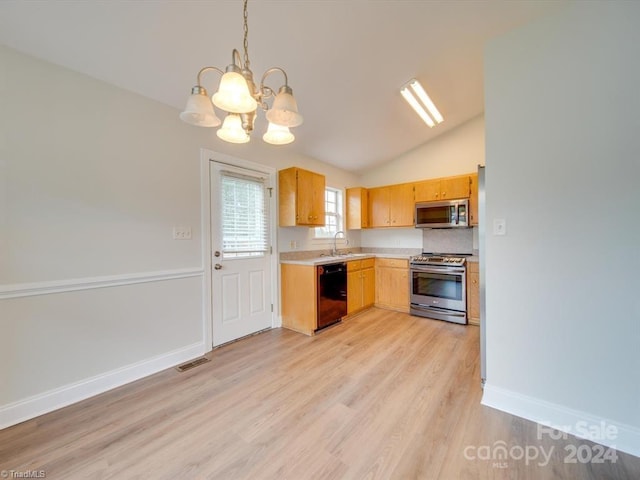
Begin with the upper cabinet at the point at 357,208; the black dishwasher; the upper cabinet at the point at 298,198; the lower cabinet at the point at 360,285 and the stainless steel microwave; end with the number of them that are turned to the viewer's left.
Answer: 0

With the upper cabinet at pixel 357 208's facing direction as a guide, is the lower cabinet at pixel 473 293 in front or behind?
in front

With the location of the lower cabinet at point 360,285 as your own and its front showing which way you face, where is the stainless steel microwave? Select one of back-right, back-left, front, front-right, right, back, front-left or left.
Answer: front-left

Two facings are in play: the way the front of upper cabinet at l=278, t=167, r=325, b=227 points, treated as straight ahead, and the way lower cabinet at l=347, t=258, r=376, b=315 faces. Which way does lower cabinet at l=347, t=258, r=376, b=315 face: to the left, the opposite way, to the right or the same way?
the same way

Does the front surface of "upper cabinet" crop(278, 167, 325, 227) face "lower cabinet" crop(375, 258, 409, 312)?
no

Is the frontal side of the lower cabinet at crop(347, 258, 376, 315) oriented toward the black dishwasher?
no

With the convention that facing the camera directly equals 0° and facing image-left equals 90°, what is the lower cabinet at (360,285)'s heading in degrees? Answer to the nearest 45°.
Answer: approximately 315°

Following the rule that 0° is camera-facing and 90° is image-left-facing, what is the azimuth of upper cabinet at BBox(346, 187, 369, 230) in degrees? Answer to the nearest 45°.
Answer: approximately 315°

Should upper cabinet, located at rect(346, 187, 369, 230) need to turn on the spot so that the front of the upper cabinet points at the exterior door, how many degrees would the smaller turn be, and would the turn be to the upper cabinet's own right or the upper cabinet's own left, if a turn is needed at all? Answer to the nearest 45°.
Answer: approximately 90° to the upper cabinet's own right

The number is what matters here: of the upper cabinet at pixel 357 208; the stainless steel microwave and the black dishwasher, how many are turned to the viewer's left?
0

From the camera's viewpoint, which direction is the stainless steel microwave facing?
toward the camera

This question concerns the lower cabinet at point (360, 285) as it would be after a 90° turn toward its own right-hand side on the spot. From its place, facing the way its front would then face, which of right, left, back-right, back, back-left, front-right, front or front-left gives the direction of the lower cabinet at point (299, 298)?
front

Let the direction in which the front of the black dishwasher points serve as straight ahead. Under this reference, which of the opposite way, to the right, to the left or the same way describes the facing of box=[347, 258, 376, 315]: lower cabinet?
the same way

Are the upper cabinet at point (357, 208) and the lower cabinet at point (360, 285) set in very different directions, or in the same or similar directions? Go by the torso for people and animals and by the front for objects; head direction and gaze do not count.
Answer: same or similar directions

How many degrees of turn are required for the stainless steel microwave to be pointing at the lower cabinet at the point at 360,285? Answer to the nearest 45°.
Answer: approximately 90° to its right
